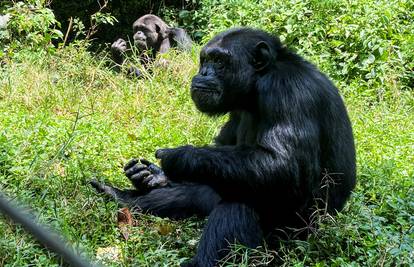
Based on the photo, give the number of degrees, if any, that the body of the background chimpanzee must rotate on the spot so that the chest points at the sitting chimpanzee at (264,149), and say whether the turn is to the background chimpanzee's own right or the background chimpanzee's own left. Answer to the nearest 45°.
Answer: approximately 45° to the background chimpanzee's own left

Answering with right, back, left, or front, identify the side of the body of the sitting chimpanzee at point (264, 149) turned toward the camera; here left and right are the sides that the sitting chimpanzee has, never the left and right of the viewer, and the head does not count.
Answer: left

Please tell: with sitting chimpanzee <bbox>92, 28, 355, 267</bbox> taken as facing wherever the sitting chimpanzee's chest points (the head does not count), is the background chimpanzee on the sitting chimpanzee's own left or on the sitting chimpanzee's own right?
on the sitting chimpanzee's own right
